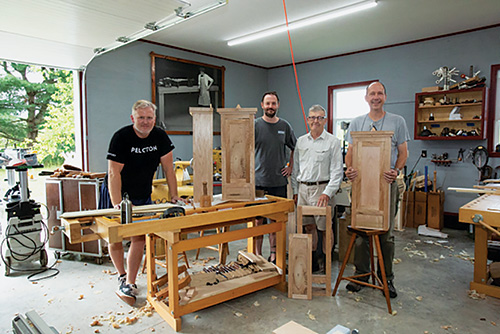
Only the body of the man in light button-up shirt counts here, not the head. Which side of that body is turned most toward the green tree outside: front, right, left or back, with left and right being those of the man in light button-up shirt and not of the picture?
right

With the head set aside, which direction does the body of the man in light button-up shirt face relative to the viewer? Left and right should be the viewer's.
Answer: facing the viewer

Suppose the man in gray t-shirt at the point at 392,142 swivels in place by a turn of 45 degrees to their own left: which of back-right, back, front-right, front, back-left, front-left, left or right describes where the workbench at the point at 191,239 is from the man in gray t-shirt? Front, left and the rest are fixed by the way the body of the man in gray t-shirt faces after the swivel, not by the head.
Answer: right

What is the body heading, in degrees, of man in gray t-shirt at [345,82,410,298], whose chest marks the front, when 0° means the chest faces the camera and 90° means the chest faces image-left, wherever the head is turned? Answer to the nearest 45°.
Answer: approximately 0°

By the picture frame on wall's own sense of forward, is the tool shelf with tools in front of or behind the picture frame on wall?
in front

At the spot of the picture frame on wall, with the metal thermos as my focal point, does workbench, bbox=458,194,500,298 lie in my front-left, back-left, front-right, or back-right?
front-left

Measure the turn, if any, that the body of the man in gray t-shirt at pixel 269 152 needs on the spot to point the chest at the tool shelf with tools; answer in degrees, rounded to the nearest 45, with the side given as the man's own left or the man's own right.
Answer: approximately 135° to the man's own left

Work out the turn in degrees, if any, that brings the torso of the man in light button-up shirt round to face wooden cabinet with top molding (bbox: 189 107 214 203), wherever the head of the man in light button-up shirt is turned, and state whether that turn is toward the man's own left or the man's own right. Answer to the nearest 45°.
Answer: approximately 45° to the man's own right

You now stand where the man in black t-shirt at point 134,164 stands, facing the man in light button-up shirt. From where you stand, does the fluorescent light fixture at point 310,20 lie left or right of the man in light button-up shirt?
left

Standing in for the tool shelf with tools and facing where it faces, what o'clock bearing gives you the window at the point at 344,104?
The window is roughly at 2 o'clock from the tool shelf with tools.
